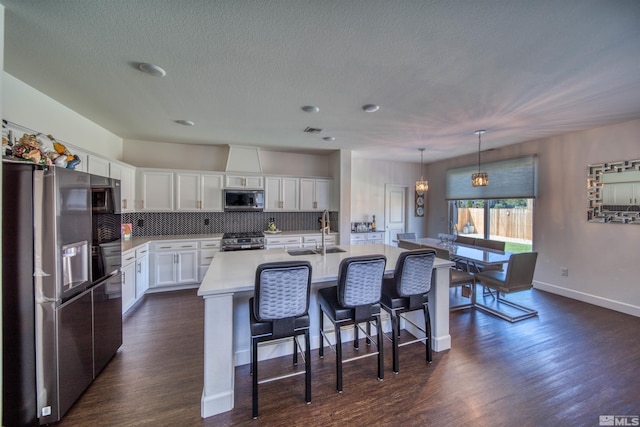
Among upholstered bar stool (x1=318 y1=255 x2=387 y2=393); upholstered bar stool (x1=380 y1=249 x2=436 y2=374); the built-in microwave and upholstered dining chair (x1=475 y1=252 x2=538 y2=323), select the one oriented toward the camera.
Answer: the built-in microwave

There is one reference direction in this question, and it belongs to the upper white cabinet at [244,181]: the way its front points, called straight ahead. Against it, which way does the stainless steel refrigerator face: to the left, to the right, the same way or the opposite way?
to the left

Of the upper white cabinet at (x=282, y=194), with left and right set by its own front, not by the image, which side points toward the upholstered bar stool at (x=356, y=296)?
front

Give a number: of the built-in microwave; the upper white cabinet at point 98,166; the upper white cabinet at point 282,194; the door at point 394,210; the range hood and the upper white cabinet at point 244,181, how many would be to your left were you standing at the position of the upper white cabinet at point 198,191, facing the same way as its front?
5

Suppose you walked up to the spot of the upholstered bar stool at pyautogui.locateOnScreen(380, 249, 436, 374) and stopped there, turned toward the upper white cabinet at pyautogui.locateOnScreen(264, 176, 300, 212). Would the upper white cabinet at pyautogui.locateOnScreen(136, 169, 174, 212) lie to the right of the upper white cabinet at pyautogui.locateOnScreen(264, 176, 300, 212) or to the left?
left

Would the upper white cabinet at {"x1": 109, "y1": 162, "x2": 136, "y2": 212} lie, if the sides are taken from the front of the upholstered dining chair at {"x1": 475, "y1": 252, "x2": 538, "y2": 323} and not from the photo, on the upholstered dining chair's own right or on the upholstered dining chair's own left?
on the upholstered dining chair's own left

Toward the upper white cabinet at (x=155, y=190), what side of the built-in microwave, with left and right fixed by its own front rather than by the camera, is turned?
right

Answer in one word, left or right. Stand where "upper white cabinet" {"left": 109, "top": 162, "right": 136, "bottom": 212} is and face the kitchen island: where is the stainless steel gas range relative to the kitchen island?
left

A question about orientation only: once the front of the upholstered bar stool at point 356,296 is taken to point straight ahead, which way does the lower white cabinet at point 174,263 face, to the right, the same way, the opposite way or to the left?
the opposite way

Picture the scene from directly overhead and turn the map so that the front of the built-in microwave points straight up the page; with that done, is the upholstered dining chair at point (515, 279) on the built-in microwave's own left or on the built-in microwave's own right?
on the built-in microwave's own left

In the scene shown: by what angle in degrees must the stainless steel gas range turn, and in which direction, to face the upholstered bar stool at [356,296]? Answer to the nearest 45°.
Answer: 0° — it already faces it

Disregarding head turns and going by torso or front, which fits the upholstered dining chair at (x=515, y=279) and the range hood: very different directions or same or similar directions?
very different directions
